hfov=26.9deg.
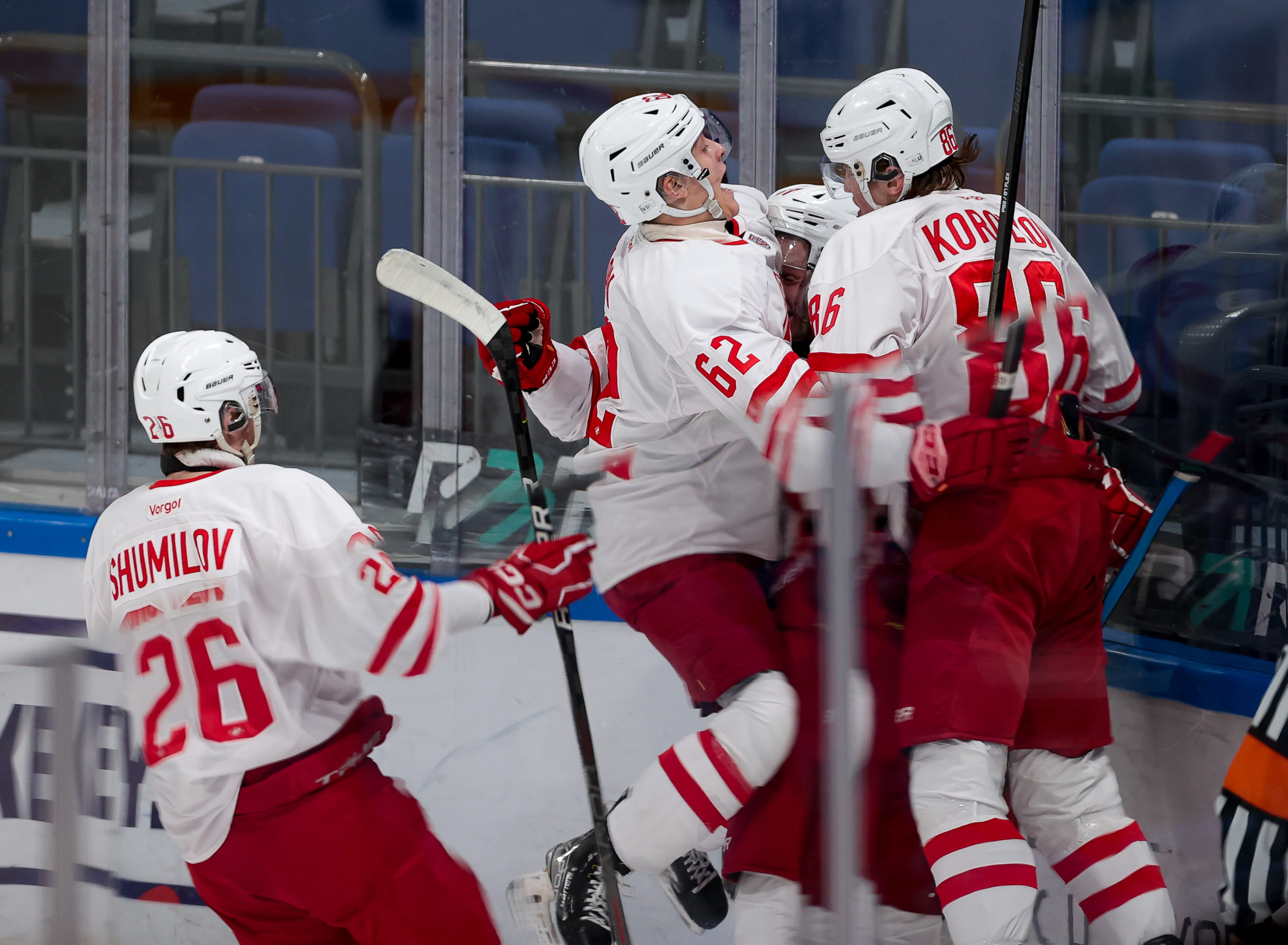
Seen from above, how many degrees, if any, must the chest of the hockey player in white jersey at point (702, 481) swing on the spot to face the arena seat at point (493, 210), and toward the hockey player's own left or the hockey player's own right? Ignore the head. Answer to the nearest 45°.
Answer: approximately 90° to the hockey player's own left

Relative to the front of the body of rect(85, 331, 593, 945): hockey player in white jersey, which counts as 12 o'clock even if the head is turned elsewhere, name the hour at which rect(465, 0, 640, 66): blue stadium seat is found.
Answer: The blue stadium seat is roughly at 11 o'clock from the hockey player in white jersey.

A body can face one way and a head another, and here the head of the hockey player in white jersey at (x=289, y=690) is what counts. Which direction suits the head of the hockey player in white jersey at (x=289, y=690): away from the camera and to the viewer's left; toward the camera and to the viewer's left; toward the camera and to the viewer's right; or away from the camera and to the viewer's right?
away from the camera and to the viewer's right

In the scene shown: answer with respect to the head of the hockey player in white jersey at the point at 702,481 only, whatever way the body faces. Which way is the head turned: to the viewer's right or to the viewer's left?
to the viewer's right

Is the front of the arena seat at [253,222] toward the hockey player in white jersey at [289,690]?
yes

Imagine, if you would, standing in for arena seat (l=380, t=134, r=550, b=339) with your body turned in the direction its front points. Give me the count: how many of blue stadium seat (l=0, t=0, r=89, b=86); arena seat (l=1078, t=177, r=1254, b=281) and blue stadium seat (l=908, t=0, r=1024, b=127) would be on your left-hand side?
2

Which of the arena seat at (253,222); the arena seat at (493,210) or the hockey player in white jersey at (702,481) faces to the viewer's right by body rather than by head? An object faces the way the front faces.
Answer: the hockey player in white jersey

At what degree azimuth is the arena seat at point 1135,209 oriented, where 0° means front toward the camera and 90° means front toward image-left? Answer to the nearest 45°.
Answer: approximately 0°
